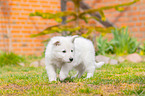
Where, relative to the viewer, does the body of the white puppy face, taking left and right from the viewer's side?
facing the viewer and to the left of the viewer
